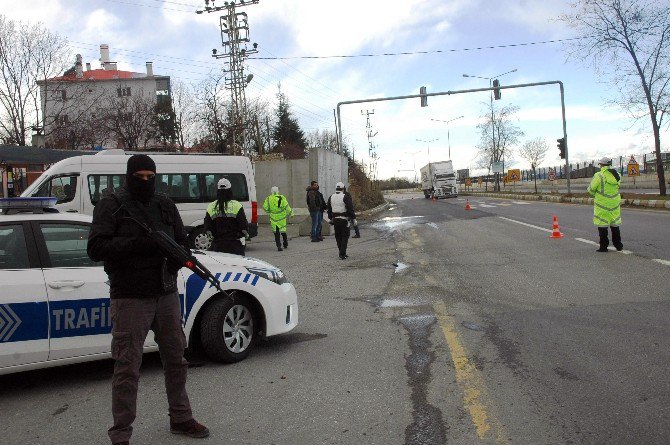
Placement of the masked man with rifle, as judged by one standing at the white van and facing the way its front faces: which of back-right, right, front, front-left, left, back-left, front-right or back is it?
left

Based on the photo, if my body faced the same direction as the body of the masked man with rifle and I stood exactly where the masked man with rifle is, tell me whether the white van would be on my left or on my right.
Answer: on my left

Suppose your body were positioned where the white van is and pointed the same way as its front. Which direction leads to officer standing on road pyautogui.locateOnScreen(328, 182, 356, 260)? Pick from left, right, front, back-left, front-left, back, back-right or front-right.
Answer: back-left

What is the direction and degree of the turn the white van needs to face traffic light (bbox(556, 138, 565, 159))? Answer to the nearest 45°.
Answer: approximately 135° to its right

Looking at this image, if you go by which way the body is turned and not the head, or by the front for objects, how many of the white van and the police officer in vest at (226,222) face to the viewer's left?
1

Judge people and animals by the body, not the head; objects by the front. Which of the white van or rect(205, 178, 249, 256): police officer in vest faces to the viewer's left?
the white van

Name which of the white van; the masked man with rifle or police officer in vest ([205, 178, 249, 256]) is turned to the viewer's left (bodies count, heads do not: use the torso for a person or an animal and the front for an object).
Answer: the white van

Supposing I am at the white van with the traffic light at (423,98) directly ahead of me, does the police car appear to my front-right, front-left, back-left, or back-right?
back-right

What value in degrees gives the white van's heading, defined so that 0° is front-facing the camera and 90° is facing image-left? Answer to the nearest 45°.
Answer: approximately 90°
